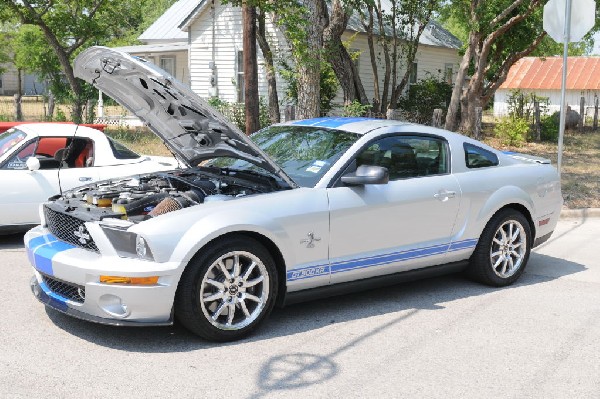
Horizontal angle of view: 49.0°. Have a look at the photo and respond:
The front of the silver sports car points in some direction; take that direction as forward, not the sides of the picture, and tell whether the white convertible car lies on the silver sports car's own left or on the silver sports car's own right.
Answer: on the silver sports car's own right

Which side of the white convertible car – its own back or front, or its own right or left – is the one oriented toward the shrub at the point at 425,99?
back

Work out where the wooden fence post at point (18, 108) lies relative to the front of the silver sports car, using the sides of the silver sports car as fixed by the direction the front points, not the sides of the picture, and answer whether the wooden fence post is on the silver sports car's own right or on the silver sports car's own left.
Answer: on the silver sports car's own right

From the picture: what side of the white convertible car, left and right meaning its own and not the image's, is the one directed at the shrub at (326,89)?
back

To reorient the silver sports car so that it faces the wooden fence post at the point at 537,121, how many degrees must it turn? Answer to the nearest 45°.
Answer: approximately 180°

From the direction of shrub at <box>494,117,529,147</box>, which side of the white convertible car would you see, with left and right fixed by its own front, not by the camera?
back

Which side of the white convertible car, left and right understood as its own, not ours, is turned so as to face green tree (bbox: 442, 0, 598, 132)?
back

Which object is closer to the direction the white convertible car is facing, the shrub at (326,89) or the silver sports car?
the silver sports car

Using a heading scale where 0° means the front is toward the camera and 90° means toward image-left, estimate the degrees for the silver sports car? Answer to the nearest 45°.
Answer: approximately 45°

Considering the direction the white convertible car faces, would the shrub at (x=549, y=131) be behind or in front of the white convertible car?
behind

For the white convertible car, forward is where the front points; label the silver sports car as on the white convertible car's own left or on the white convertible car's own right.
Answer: on the white convertible car's own left
